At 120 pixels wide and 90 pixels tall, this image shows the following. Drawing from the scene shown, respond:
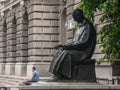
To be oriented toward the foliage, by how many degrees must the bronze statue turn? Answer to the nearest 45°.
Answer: approximately 135° to its right

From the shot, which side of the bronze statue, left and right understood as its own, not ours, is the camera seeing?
left
